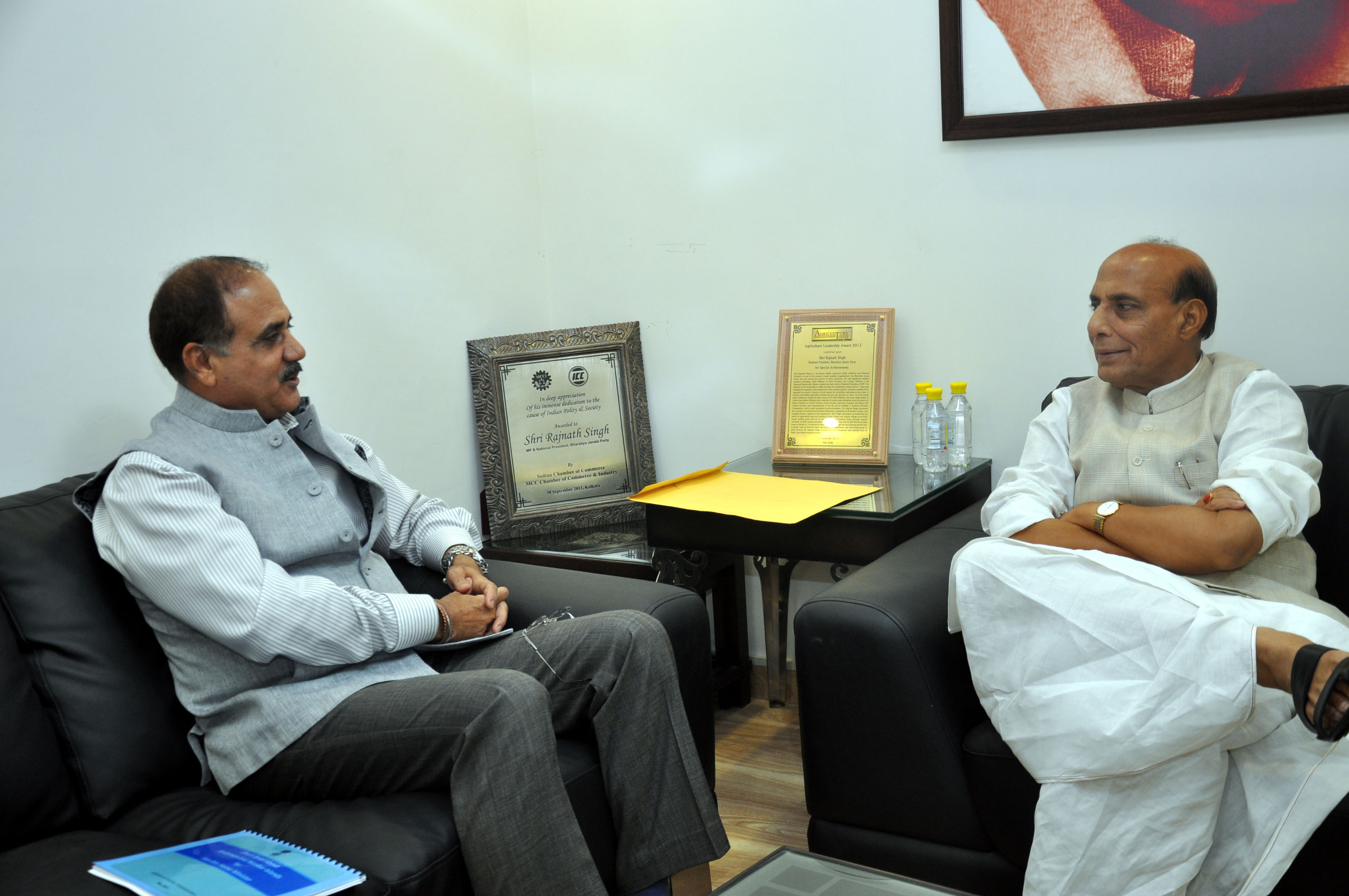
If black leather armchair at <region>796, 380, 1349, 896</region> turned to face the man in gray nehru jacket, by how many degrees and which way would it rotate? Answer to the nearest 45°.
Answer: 0° — it already faces them

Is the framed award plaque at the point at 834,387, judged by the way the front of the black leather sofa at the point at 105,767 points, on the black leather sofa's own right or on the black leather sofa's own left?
on the black leather sofa's own left

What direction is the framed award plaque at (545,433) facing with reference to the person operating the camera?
facing the viewer

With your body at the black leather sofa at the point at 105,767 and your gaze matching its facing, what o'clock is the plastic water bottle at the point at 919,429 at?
The plastic water bottle is roughly at 10 o'clock from the black leather sofa.

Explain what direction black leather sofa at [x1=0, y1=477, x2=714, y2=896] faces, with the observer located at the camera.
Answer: facing the viewer and to the right of the viewer

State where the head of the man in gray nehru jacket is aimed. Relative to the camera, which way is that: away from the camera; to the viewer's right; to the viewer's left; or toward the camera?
to the viewer's right

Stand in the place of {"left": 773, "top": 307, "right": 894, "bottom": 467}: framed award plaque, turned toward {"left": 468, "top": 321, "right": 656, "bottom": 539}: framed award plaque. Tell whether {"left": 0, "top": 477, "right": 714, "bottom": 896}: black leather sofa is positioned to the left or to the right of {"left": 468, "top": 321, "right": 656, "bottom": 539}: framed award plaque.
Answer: left

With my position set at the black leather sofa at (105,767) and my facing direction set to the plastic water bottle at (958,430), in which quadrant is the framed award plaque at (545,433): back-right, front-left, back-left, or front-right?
front-left

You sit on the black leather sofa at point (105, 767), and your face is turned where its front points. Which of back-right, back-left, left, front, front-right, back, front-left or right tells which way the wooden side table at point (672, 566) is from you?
left

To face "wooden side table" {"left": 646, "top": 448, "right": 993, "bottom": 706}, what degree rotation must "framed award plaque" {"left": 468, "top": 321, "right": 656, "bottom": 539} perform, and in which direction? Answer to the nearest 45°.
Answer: approximately 45° to its left

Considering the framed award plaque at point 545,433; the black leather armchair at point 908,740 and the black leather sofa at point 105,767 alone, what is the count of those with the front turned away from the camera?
0

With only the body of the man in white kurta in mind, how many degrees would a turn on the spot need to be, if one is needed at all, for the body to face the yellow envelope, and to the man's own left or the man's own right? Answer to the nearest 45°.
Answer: approximately 90° to the man's own right

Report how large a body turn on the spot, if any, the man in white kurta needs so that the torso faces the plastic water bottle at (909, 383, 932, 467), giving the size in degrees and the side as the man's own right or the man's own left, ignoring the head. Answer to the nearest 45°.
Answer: approximately 90° to the man's own right

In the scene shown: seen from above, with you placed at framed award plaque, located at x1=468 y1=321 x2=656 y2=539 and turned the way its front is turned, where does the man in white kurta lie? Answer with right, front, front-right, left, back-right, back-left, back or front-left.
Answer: front-left
